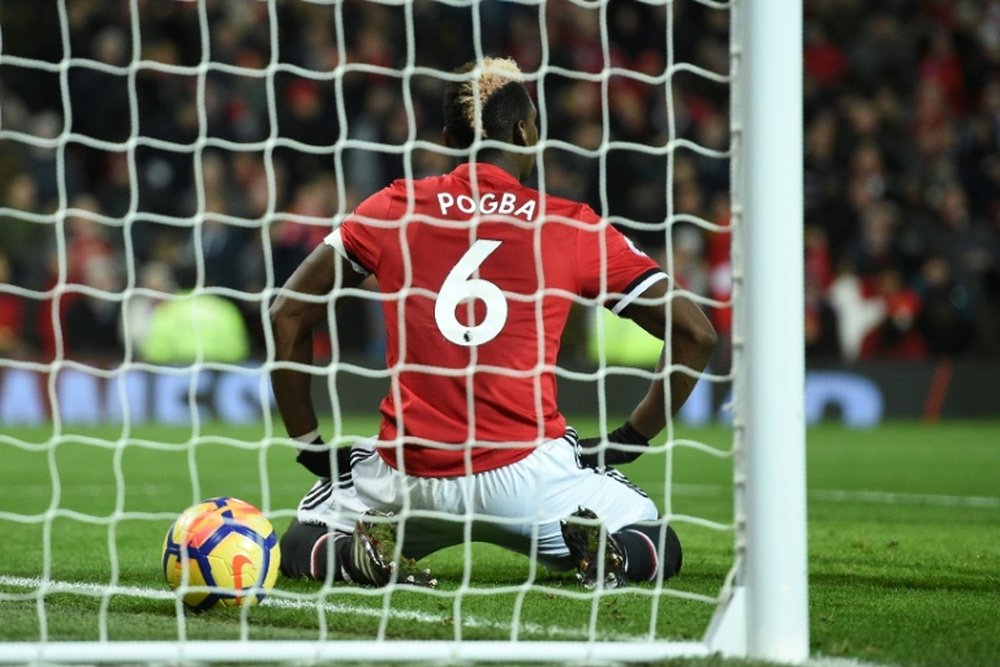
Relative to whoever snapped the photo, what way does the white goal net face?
facing away from the viewer and to the right of the viewer
